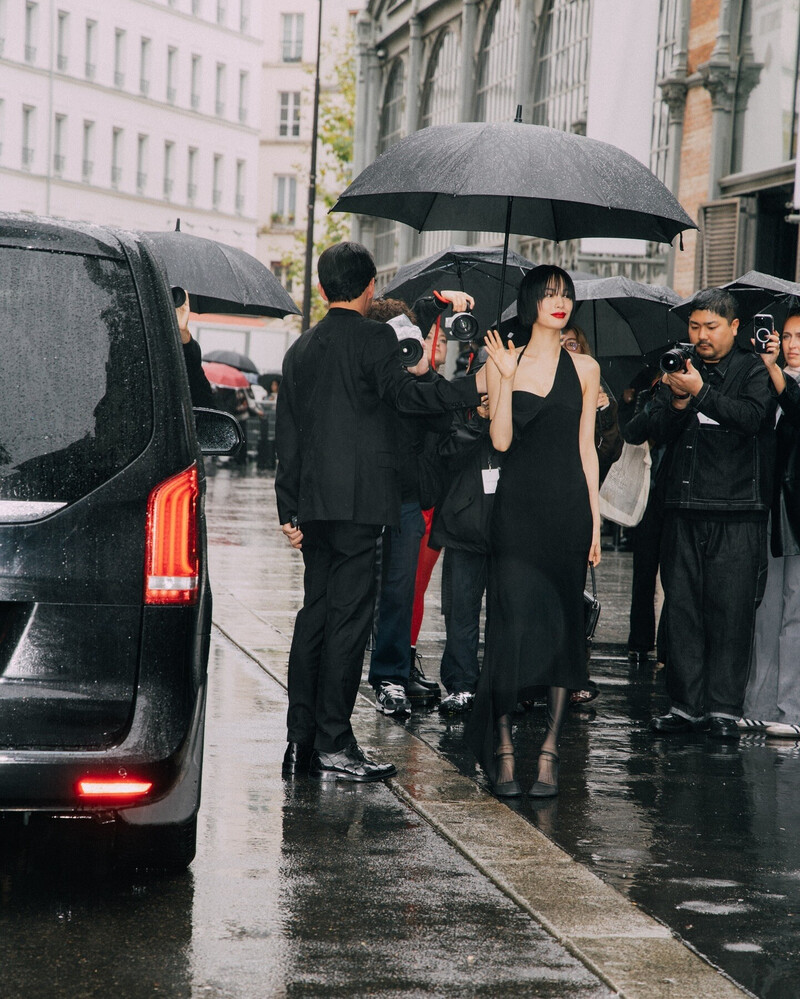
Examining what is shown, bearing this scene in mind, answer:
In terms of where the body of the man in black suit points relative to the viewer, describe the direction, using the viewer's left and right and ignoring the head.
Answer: facing away from the viewer and to the right of the viewer

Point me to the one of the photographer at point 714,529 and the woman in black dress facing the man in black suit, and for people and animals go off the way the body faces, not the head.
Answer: the photographer

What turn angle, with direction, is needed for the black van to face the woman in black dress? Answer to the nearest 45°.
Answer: approximately 45° to its right

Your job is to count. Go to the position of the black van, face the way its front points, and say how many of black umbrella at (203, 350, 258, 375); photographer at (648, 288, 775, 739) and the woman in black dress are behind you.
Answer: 0

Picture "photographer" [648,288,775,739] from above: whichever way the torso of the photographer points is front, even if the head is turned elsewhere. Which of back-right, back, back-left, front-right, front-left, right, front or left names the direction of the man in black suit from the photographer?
front

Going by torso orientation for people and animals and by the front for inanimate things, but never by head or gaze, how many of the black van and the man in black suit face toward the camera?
0

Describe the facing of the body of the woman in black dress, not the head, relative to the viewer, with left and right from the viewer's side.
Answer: facing the viewer

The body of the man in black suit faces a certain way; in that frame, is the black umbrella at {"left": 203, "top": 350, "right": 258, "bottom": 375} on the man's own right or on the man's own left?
on the man's own left

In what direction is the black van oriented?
away from the camera

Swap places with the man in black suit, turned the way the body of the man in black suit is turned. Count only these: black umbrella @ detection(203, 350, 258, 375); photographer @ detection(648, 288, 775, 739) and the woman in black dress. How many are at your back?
0

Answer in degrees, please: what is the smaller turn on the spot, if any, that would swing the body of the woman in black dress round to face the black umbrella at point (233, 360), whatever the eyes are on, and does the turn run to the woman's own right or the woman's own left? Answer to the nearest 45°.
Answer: approximately 180°

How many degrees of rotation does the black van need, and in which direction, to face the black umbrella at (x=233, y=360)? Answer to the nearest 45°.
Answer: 0° — it already faces it

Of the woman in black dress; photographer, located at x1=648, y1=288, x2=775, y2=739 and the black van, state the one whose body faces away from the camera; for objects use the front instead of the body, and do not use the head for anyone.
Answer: the black van
